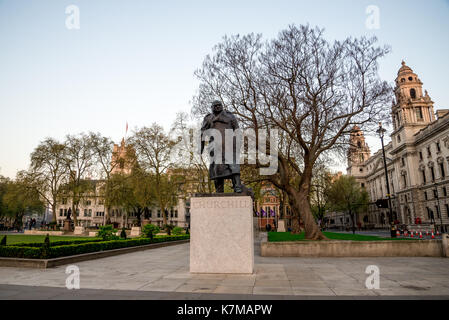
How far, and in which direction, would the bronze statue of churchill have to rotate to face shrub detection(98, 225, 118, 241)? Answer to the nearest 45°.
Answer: approximately 135° to its right

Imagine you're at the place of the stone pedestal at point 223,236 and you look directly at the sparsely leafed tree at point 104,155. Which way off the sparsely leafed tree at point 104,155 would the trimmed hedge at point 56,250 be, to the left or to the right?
left

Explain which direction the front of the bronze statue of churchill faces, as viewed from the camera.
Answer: facing the viewer

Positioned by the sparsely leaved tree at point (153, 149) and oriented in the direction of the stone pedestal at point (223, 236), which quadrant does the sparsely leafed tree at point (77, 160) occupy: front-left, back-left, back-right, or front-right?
back-right

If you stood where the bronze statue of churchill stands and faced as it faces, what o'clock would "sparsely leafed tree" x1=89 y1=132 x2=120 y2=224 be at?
The sparsely leafed tree is roughly at 5 o'clock from the bronze statue of churchill.

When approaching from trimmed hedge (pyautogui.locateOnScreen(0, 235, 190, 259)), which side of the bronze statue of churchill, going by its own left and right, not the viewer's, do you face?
right

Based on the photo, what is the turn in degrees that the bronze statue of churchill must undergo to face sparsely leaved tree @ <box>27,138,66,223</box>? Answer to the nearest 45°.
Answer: approximately 135° to its right
